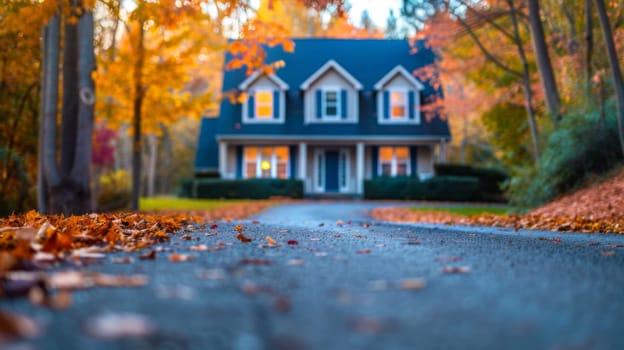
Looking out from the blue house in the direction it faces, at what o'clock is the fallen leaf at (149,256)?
The fallen leaf is roughly at 12 o'clock from the blue house.

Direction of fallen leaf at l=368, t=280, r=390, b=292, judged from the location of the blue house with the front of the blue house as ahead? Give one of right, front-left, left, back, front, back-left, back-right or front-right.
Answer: front

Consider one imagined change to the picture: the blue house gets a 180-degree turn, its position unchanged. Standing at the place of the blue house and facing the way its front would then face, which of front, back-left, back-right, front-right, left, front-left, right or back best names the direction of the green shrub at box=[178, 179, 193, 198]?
left

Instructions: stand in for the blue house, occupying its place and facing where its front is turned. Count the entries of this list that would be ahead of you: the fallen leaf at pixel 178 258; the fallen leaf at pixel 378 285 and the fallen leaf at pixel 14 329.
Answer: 3

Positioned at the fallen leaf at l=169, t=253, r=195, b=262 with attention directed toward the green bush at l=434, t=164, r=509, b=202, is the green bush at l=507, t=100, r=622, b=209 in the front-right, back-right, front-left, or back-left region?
front-right

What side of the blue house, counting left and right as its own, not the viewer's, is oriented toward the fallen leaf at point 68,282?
front

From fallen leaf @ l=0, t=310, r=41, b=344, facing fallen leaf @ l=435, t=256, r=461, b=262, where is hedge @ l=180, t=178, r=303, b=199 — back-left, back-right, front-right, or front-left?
front-left

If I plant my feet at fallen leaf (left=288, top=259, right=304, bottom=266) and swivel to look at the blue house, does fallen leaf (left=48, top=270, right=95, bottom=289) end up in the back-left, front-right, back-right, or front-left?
back-left

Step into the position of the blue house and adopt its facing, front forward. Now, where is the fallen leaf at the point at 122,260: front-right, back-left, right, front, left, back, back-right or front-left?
front

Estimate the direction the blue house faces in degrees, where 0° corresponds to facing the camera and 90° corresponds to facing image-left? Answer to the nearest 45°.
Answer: approximately 0°

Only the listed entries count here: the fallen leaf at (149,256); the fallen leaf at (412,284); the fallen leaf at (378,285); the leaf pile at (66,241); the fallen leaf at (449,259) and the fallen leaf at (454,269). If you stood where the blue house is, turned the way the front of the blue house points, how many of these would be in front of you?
6

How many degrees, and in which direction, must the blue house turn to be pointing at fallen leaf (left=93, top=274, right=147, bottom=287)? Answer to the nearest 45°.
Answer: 0° — it already faces it

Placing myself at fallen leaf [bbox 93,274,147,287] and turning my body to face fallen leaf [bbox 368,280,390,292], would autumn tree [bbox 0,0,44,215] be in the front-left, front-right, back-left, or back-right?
back-left

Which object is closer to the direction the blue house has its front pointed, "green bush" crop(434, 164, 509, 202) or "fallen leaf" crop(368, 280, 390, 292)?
the fallen leaf

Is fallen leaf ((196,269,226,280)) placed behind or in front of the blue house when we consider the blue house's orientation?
in front

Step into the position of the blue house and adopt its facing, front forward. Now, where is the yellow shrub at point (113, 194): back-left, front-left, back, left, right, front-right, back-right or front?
front-right

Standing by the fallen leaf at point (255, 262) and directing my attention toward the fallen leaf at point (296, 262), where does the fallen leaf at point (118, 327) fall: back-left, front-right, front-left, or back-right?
back-right

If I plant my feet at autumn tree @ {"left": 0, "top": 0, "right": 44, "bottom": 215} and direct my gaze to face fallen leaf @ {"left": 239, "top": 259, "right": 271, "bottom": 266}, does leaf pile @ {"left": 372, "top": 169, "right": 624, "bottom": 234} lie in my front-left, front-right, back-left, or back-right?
front-left

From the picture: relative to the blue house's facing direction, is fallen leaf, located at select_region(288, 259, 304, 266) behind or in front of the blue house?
in front
